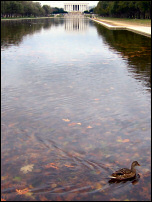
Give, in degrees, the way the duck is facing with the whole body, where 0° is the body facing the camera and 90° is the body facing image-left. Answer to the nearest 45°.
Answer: approximately 270°
